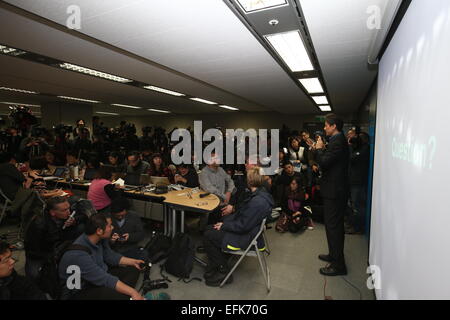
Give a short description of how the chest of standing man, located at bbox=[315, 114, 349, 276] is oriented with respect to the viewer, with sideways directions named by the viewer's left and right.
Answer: facing to the left of the viewer

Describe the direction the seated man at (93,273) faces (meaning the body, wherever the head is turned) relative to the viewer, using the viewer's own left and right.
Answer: facing to the right of the viewer

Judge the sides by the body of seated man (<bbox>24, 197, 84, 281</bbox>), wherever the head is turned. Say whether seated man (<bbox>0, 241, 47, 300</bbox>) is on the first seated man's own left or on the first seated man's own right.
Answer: on the first seated man's own right

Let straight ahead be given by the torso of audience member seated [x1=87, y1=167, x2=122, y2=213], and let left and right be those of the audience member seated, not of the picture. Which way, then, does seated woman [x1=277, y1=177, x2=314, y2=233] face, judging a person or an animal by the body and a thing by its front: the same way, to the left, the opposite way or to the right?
the opposite way

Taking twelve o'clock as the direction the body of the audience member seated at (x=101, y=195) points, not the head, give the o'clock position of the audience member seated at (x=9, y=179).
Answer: the audience member seated at (x=9, y=179) is roughly at 9 o'clock from the audience member seated at (x=101, y=195).

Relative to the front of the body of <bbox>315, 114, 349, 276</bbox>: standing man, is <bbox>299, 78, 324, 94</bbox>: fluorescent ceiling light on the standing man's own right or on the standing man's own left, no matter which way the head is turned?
on the standing man's own right

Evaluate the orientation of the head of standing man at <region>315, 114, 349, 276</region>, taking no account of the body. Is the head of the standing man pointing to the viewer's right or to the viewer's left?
to the viewer's left

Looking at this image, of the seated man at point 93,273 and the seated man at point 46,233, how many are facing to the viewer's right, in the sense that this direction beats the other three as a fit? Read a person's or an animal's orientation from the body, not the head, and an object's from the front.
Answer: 2

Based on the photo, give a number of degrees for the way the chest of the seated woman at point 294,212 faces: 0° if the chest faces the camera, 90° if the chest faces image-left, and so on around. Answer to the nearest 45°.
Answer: approximately 0°
